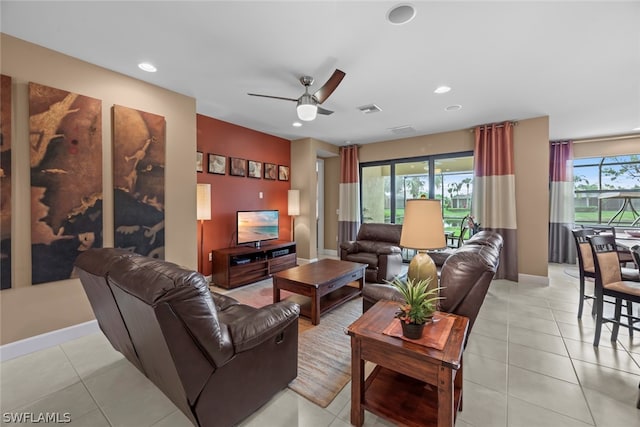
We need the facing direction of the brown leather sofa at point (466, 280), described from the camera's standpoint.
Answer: facing to the left of the viewer

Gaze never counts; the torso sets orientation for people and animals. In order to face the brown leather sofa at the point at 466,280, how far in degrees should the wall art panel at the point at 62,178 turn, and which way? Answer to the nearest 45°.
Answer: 0° — it already faces it

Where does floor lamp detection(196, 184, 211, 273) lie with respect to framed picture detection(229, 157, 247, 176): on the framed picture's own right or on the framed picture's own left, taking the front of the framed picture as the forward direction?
on the framed picture's own right

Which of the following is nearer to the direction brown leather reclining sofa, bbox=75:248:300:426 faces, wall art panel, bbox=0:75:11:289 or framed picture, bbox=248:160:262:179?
the framed picture

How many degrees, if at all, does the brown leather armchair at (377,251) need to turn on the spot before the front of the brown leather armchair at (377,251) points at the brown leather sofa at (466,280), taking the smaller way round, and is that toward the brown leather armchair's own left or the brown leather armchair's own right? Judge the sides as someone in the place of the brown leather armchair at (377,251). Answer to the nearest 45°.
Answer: approximately 45° to the brown leather armchair's own left

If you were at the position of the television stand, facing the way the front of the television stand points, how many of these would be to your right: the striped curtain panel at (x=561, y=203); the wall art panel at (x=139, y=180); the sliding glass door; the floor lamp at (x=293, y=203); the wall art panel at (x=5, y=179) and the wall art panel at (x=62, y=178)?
3

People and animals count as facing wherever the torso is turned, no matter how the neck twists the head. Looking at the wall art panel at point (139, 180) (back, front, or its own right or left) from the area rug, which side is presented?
front

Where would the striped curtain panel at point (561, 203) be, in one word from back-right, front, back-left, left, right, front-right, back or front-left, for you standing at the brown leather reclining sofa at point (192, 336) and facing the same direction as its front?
front-right

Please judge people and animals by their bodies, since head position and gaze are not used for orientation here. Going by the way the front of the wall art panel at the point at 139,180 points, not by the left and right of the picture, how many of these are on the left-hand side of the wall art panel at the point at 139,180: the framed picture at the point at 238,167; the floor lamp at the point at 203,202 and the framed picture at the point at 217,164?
3

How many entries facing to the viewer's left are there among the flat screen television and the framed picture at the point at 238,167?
0

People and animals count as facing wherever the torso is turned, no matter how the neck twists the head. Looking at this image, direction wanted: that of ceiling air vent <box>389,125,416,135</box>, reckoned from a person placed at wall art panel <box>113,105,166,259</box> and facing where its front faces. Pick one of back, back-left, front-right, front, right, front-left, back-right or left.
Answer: front-left

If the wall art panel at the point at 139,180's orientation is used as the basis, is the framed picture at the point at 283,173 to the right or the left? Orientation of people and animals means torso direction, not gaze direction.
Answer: on its left

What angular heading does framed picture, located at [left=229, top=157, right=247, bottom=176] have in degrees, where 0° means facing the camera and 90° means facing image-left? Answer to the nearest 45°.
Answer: approximately 315°
